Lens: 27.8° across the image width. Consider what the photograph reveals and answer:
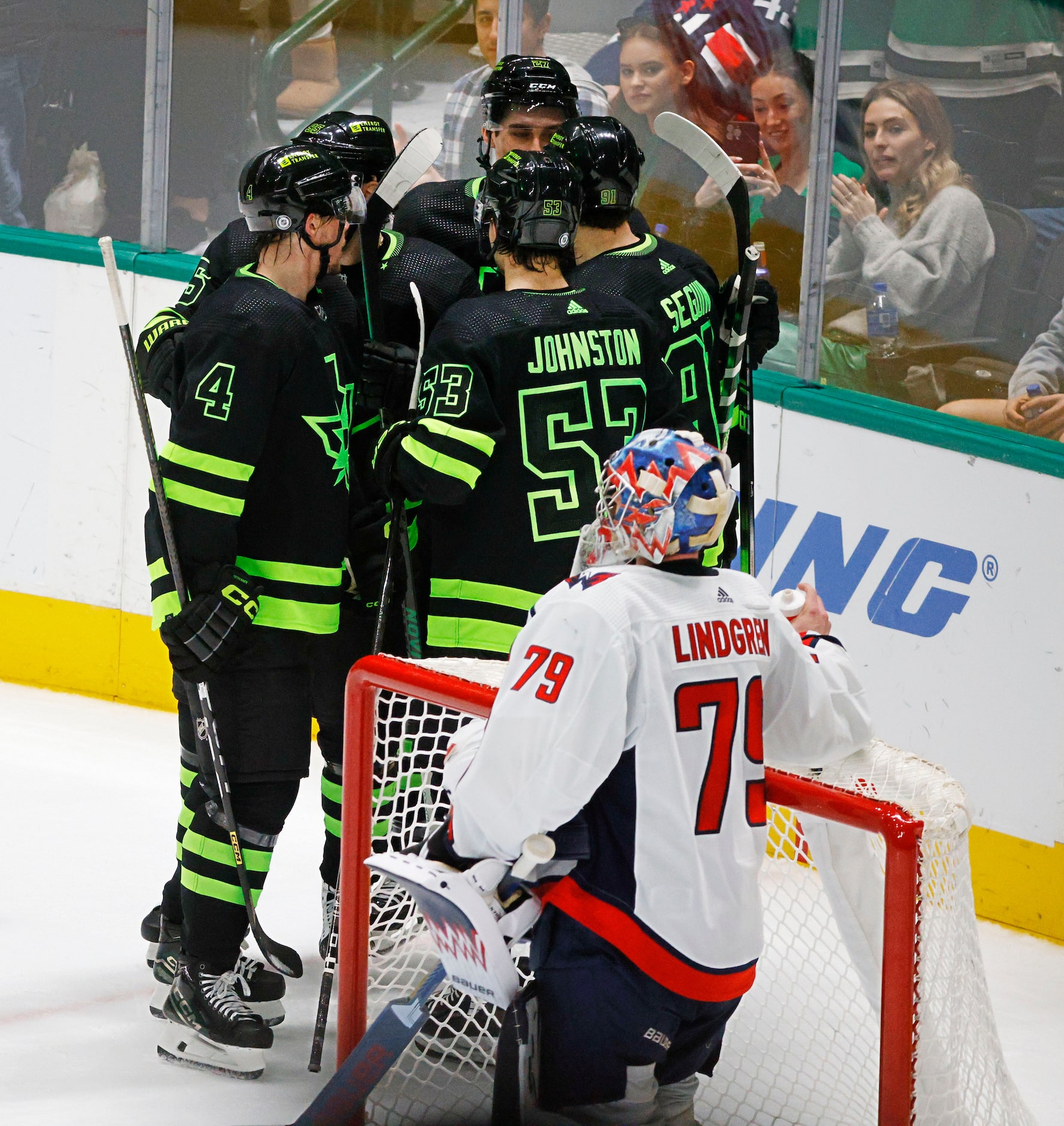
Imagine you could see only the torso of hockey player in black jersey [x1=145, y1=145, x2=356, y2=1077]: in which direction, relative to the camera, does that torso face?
to the viewer's right

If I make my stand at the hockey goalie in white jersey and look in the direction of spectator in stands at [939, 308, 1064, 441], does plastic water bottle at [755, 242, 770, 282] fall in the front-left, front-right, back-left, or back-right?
front-left

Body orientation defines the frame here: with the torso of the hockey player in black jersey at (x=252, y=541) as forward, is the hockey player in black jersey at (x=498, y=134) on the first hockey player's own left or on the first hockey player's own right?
on the first hockey player's own left

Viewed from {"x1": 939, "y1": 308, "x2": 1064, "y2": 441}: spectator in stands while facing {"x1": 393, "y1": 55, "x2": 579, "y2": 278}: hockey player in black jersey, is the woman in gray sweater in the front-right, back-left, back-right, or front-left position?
front-right

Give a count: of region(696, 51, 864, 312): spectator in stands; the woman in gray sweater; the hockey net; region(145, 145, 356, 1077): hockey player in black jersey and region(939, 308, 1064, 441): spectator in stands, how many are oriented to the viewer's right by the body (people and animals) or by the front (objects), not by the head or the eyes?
1

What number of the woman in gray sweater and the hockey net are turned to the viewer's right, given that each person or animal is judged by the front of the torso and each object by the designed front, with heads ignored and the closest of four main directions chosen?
0

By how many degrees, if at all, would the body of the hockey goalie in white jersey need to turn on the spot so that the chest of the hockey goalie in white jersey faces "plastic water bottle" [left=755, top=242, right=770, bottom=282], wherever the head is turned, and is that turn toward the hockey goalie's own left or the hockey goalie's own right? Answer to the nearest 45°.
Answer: approximately 45° to the hockey goalie's own right

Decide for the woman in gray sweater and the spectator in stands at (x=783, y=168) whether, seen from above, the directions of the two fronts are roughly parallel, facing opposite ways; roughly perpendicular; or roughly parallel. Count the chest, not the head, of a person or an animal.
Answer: roughly parallel

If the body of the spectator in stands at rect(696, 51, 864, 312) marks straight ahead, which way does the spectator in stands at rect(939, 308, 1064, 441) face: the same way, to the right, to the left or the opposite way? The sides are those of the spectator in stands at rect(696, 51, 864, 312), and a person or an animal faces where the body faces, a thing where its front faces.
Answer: the same way

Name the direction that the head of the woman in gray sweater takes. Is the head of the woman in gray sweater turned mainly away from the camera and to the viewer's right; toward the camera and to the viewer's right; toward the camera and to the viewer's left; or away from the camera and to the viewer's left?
toward the camera and to the viewer's left

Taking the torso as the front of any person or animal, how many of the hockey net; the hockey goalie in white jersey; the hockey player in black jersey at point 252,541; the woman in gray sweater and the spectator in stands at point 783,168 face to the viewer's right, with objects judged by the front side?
1

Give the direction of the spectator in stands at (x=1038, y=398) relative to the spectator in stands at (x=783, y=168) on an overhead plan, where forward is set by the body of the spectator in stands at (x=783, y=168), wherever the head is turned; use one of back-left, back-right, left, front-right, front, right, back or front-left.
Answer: left

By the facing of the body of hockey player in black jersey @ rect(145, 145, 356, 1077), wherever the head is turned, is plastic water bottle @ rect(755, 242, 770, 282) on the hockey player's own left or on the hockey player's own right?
on the hockey player's own left

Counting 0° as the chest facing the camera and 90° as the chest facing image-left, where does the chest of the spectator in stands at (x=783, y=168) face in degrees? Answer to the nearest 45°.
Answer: approximately 45°
